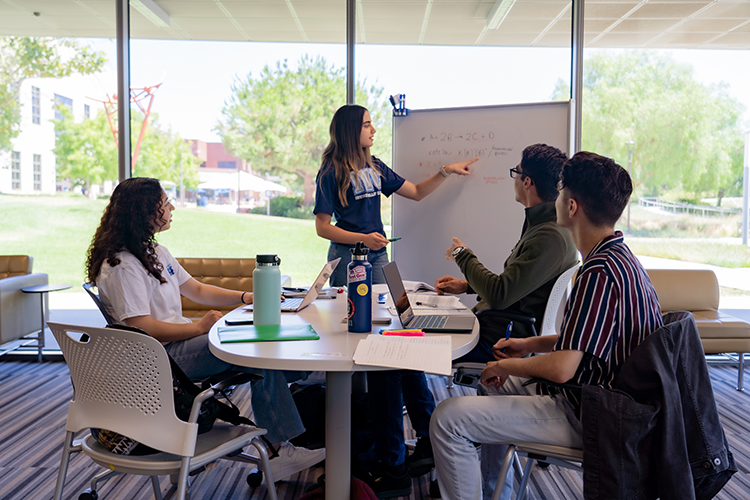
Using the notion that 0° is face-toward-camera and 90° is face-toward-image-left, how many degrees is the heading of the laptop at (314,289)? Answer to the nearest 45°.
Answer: approximately 90°

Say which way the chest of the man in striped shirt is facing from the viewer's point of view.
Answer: to the viewer's left

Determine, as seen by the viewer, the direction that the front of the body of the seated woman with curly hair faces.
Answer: to the viewer's right

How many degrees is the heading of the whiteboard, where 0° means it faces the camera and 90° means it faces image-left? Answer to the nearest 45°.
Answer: approximately 0°

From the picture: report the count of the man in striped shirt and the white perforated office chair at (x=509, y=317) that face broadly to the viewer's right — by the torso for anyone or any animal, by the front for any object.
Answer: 0

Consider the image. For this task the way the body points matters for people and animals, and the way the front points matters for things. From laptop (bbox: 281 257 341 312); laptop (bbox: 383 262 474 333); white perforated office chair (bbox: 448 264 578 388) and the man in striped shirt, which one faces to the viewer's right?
laptop (bbox: 383 262 474 333)

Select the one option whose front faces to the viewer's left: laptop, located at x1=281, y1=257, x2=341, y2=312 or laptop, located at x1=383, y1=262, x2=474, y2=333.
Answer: laptop, located at x1=281, y1=257, x2=341, y2=312

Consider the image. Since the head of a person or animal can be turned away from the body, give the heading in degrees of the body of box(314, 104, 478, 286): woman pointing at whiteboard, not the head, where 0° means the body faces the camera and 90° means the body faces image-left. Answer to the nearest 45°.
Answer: approximately 315°

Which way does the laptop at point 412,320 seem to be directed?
to the viewer's right

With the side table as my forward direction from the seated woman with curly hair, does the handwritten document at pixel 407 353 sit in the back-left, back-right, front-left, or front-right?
back-right

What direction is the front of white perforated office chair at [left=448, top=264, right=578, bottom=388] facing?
to the viewer's left
